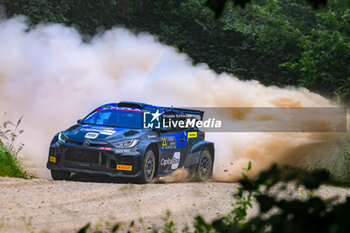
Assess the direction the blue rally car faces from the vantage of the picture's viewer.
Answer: facing the viewer and to the left of the viewer
